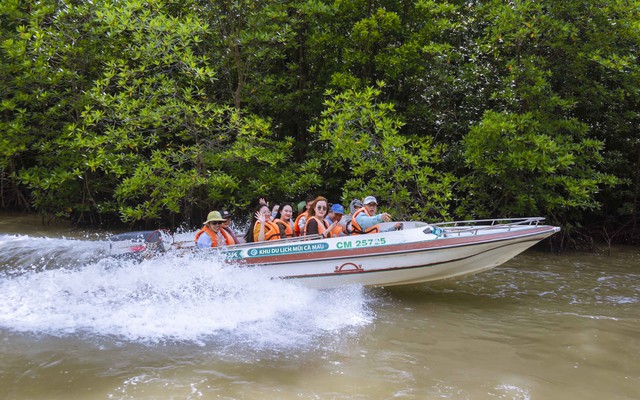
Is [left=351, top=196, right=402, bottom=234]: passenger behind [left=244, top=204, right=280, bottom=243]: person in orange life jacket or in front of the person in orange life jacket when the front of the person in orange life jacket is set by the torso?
in front

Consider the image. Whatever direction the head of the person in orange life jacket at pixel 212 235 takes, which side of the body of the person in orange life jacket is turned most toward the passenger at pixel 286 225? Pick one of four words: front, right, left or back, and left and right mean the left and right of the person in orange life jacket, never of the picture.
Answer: left

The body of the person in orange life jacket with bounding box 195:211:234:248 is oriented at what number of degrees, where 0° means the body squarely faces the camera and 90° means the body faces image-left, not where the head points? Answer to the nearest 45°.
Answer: approximately 315°

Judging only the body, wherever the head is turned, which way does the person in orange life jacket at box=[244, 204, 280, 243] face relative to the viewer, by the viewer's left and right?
facing the viewer and to the right of the viewer

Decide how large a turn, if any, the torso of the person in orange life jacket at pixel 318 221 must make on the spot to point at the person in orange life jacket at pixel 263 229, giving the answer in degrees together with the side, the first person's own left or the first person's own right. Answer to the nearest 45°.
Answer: approximately 135° to the first person's own right

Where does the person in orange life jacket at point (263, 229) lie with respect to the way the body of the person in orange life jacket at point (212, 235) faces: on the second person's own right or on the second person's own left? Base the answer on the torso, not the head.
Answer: on the second person's own left
